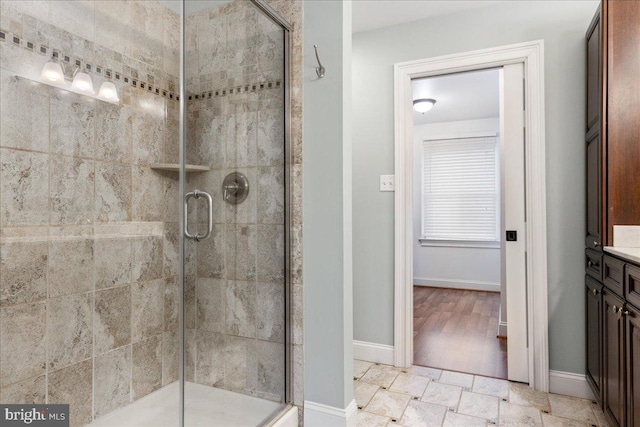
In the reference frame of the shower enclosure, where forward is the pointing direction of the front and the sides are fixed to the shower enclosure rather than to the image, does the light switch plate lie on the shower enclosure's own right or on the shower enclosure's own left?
on the shower enclosure's own left

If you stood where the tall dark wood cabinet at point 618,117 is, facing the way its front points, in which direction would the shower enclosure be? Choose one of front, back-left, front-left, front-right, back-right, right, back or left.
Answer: front-left

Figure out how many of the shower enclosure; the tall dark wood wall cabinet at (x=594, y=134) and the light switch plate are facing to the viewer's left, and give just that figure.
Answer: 1

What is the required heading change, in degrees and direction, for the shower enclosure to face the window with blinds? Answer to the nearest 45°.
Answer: approximately 90° to its left

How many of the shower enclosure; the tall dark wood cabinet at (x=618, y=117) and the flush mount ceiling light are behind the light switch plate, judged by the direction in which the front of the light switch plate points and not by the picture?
1

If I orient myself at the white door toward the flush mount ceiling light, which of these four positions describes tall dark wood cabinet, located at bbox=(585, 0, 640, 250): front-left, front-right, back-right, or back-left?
back-right

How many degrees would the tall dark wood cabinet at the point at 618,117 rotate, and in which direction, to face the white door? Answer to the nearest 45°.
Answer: approximately 45° to its right

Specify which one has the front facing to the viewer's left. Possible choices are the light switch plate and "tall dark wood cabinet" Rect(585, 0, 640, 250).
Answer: the tall dark wood cabinet

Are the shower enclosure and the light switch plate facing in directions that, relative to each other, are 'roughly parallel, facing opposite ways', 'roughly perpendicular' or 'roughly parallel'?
roughly perpendicular

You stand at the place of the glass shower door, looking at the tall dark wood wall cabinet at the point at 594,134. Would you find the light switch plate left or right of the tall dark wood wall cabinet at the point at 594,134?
left

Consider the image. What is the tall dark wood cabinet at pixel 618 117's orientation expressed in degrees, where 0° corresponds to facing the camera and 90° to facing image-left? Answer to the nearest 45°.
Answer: approximately 90°

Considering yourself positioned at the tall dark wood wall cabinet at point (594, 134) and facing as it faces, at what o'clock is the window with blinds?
The window with blinds is roughly at 2 o'clock from the tall dark wood wall cabinet.

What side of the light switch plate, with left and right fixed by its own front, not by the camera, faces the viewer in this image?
front

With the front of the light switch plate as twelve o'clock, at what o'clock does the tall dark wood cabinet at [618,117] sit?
The tall dark wood cabinet is roughly at 10 o'clock from the light switch plate.

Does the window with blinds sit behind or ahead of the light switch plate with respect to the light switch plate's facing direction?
behind

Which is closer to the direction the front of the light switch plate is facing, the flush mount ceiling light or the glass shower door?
the glass shower door

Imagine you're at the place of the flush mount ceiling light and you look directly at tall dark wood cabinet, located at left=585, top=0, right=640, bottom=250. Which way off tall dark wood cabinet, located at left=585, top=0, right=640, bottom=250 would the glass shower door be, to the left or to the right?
right

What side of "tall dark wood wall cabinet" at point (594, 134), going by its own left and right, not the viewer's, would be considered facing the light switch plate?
front
